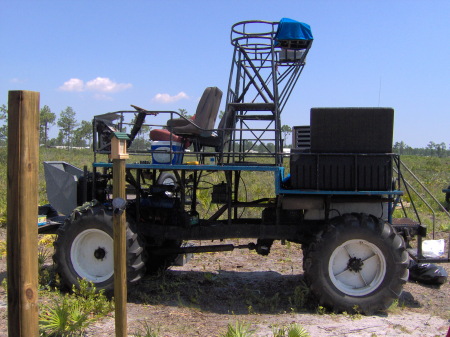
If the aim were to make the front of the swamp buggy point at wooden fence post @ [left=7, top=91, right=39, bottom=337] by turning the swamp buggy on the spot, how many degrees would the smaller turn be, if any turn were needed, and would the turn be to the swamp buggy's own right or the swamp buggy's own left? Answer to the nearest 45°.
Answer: approximately 45° to the swamp buggy's own left

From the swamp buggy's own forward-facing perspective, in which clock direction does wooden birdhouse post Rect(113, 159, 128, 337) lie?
The wooden birdhouse post is roughly at 10 o'clock from the swamp buggy.

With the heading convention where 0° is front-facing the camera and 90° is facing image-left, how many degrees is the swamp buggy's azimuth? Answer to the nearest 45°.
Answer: approximately 90°
